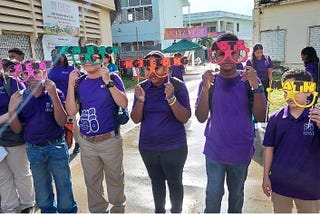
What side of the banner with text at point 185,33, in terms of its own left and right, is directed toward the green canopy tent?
front

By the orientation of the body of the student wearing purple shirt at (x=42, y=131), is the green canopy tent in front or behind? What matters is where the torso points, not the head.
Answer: behind

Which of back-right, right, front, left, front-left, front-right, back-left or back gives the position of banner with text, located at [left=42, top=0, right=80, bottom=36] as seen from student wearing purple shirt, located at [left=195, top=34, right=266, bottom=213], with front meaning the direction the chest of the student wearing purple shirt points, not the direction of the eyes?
back-right

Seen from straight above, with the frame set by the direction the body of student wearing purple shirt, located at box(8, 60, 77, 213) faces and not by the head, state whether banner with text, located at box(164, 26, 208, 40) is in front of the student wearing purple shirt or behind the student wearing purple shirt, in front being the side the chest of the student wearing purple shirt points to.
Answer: behind

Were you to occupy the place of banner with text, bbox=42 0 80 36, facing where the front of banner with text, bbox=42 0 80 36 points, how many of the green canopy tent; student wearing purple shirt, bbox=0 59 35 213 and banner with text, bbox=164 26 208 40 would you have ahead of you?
1

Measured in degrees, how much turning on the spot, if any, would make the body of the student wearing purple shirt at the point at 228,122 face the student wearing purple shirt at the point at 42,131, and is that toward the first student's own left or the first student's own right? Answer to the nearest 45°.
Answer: approximately 90° to the first student's own right

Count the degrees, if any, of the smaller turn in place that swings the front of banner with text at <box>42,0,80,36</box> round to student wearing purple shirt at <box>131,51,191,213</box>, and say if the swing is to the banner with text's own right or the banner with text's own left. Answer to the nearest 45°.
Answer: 0° — it already faces them

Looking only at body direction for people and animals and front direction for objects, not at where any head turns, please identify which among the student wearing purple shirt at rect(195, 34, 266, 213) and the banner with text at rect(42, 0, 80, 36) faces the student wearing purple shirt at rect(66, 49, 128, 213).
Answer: the banner with text

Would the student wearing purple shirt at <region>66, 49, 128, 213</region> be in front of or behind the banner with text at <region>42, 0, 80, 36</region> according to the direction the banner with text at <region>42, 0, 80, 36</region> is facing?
in front
